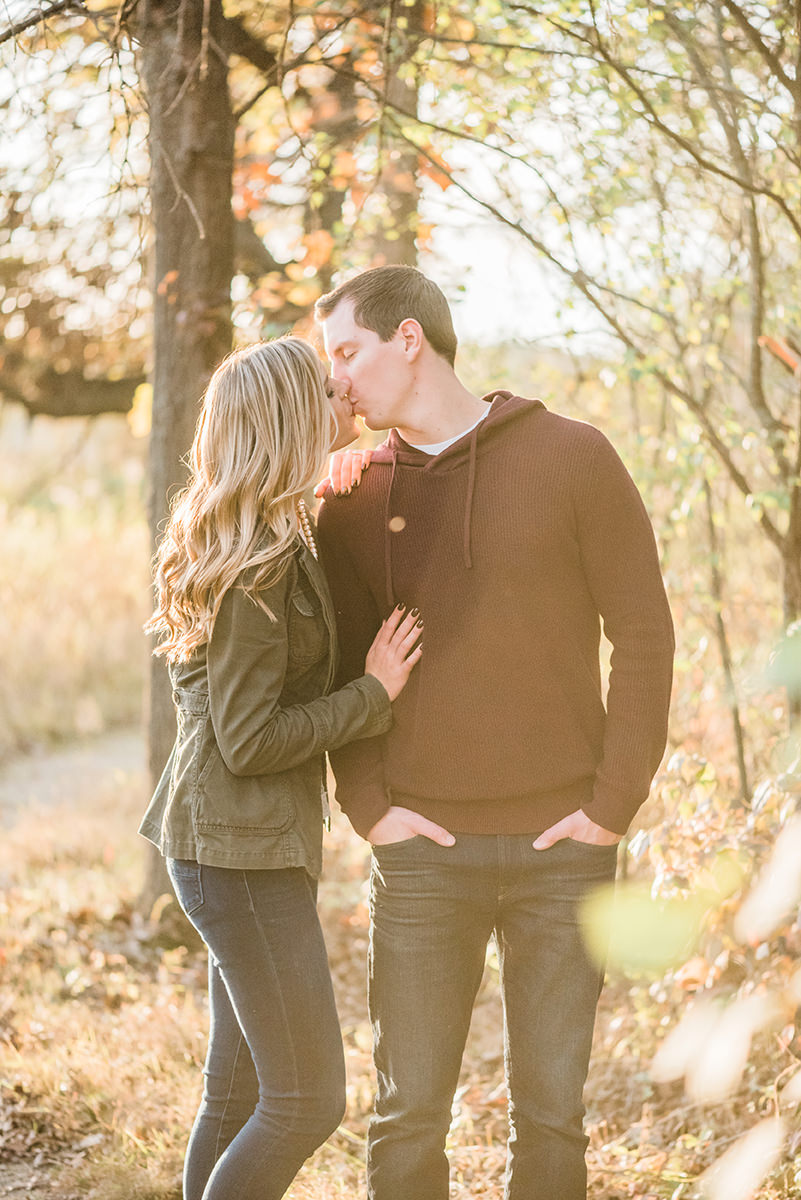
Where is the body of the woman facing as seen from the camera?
to the viewer's right

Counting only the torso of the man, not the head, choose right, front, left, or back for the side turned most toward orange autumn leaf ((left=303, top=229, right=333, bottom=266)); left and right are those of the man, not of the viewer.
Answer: back

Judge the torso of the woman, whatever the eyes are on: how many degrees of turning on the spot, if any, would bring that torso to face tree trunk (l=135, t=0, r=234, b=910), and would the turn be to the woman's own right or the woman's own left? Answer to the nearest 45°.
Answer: approximately 90° to the woman's own left

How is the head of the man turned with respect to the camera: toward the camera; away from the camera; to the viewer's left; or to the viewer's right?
to the viewer's left

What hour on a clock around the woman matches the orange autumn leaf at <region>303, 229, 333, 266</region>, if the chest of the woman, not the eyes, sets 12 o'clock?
The orange autumn leaf is roughly at 9 o'clock from the woman.

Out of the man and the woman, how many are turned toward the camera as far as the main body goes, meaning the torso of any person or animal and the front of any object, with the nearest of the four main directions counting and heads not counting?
1

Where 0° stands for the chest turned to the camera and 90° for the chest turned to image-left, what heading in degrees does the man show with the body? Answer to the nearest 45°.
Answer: approximately 0°

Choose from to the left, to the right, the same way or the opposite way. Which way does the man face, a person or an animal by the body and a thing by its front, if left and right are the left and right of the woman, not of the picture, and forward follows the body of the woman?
to the right
